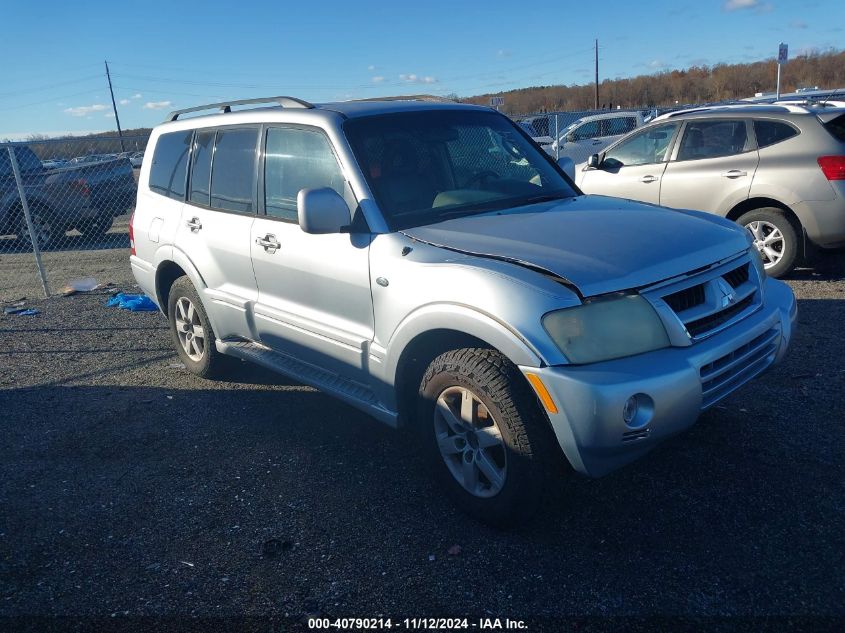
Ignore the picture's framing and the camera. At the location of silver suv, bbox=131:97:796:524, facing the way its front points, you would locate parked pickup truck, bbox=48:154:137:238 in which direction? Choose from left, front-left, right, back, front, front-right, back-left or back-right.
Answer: back

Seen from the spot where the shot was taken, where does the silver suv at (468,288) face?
facing the viewer and to the right of the viewer

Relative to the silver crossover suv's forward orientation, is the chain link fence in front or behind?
in front

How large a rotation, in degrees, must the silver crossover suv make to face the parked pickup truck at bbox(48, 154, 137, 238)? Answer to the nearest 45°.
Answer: approximately 45° to its left

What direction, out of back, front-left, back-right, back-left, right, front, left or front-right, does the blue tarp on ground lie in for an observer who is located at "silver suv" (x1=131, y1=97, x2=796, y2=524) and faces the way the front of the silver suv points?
back

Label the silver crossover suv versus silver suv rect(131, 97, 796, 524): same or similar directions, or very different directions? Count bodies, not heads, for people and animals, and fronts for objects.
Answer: very different directions

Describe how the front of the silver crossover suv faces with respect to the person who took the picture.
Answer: facing away from the viewer and to the left of the viewer

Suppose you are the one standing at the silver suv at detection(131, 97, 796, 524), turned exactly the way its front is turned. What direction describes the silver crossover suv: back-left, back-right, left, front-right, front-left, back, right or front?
left

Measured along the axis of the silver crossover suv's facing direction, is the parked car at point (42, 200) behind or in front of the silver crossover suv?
in front

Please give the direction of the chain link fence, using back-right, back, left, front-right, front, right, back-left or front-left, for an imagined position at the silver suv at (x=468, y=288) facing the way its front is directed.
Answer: back

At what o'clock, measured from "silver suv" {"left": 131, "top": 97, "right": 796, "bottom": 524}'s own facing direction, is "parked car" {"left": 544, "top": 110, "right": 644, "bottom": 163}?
The parked car is roughly at 8 o'clock from the silver suv.

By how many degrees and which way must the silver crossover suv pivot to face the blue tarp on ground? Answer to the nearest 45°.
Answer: approximately 45° to its left
